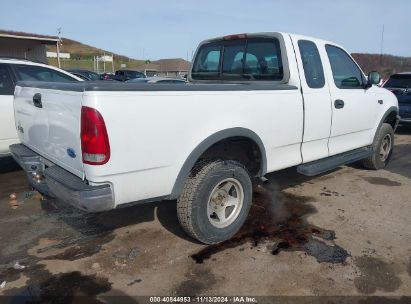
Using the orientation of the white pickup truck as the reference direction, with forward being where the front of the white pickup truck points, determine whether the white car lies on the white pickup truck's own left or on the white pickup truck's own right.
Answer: on the white pickup truck's own left

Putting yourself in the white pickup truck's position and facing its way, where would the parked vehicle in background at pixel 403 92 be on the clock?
The parked vehicle in background is roughly at 12 o'clock from the white pickup truck.

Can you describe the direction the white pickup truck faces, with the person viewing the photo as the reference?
facing away from the viewer and to the right of the viewer

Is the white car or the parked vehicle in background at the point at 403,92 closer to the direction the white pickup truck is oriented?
the parked vehicle in background
